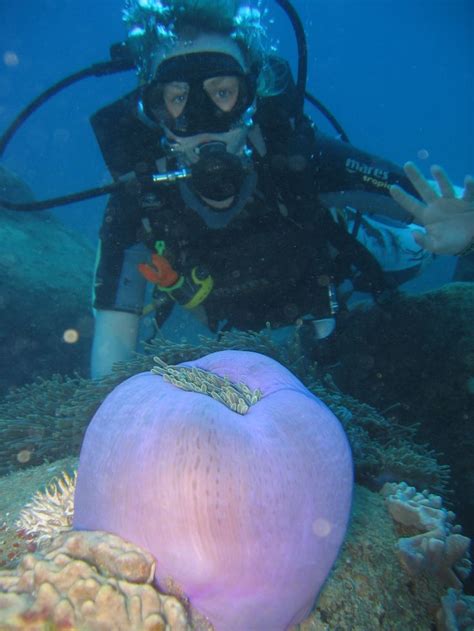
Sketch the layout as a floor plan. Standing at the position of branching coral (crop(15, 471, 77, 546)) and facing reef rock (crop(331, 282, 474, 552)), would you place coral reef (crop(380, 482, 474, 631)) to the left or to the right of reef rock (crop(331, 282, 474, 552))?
right

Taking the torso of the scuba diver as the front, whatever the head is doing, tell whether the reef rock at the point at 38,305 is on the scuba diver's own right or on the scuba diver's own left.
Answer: on the scuba diver's own right

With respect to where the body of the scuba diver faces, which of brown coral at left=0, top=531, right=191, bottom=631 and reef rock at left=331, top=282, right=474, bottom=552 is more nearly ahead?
the brown coral

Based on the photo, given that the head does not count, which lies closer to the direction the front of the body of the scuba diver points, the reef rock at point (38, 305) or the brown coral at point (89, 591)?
the brown coral

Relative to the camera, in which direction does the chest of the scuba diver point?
toward the camera

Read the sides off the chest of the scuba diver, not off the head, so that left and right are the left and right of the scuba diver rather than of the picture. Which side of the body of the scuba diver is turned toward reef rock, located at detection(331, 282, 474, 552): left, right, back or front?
left

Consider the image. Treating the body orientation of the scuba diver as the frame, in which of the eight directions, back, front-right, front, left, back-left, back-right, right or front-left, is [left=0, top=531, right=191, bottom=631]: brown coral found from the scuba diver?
front
